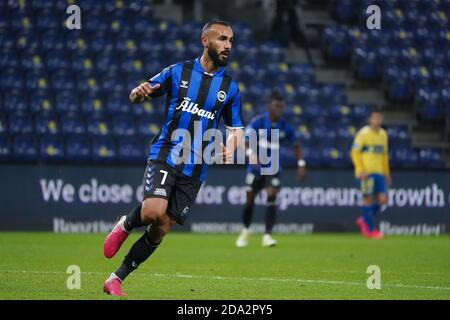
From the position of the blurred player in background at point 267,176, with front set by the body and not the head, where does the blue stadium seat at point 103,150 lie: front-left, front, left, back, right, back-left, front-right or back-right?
back-right

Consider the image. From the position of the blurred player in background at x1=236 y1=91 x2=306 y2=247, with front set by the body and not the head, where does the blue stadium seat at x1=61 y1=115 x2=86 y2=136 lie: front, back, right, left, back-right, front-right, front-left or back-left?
back-right

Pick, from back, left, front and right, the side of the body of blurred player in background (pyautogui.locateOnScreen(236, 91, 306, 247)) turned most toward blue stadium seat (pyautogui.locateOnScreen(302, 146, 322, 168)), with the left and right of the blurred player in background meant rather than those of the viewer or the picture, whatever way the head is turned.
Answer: back

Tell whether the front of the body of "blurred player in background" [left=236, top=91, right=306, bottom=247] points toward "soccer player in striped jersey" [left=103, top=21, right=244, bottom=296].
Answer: yes

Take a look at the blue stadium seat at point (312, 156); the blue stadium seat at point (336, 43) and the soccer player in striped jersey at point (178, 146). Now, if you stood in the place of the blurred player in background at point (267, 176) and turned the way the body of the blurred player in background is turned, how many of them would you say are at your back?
2

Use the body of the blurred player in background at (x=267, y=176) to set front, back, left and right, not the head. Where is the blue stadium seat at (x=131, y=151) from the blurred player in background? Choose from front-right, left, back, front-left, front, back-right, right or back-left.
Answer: back-right

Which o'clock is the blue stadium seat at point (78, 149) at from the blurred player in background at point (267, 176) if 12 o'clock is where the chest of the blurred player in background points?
The blue stadium seat is roughly at 4 o'clock from the blurred player in background.

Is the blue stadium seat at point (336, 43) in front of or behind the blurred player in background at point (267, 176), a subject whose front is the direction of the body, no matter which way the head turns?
behind

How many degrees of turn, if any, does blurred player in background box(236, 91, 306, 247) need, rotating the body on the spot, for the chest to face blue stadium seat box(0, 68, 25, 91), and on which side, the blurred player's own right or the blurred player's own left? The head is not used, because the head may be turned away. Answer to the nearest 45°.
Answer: approximately 135° to the blurred player's own right

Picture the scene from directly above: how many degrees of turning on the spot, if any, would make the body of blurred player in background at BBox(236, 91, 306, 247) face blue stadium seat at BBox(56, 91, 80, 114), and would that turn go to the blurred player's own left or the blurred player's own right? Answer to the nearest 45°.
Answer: approximately 135° to the blurred player's own right

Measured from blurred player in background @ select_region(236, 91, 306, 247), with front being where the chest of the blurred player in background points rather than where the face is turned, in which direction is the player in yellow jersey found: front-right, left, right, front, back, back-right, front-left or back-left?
back-left

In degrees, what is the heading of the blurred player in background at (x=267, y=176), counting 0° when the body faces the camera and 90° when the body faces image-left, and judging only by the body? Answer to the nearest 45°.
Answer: approximately 0°
